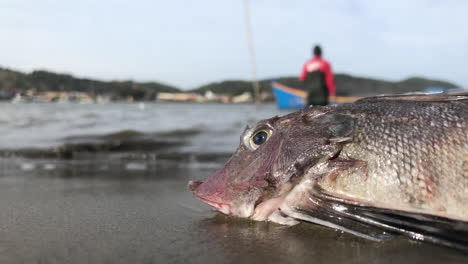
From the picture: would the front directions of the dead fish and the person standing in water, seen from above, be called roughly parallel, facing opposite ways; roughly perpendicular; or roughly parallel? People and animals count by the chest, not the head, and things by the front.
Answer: roughly perpendicular

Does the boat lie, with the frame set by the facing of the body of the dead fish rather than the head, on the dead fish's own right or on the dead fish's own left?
on the dead fish's own right

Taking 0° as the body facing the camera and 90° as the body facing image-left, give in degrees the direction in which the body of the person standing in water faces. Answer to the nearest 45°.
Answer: approximately 180°

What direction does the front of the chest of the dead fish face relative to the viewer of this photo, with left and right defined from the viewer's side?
facing to the left of the viewer

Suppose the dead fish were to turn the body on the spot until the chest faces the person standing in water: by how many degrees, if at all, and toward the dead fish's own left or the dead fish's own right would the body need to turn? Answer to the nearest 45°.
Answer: approximately 90° to the dead fish's own right

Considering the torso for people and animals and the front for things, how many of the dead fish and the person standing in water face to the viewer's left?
1

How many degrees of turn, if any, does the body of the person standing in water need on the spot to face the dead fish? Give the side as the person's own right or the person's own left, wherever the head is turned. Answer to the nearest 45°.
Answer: approximately 180°

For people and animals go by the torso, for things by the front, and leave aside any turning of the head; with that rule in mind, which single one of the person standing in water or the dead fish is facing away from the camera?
the person standing in water

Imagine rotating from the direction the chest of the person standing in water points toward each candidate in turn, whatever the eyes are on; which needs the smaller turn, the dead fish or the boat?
the boat
